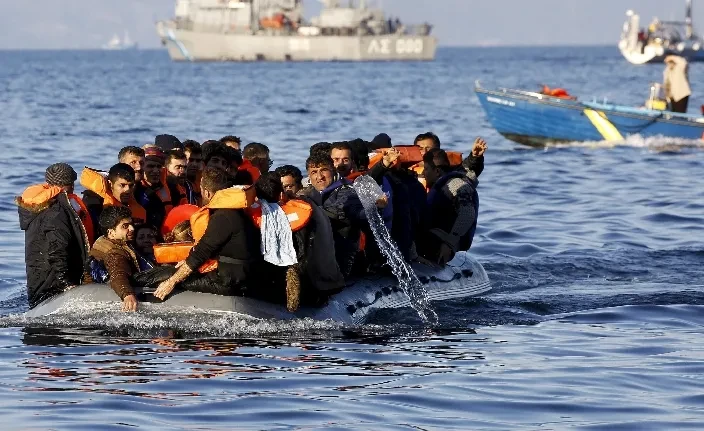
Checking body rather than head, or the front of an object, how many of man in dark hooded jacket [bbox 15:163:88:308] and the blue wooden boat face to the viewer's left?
1

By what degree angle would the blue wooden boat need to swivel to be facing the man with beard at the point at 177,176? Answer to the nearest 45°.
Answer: approximately 90° to its left

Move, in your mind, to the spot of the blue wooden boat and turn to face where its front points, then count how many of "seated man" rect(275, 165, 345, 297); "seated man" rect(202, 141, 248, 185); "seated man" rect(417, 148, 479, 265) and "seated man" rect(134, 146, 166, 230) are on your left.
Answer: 4

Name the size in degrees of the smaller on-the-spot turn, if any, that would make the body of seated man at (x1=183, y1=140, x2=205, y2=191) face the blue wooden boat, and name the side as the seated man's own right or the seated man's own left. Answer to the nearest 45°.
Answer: approximately 180°

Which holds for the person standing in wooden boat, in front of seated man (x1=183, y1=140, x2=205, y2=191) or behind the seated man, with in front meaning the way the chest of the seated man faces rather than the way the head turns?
behind

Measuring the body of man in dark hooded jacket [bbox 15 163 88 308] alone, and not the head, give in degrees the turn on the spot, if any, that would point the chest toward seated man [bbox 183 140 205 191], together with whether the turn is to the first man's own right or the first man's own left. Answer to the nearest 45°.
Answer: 0° — they already face them

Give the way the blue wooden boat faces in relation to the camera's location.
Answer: facing to the left of the viewer

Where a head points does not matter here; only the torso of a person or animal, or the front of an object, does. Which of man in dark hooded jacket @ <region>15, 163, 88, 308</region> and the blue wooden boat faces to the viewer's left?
the blue wooden boat
